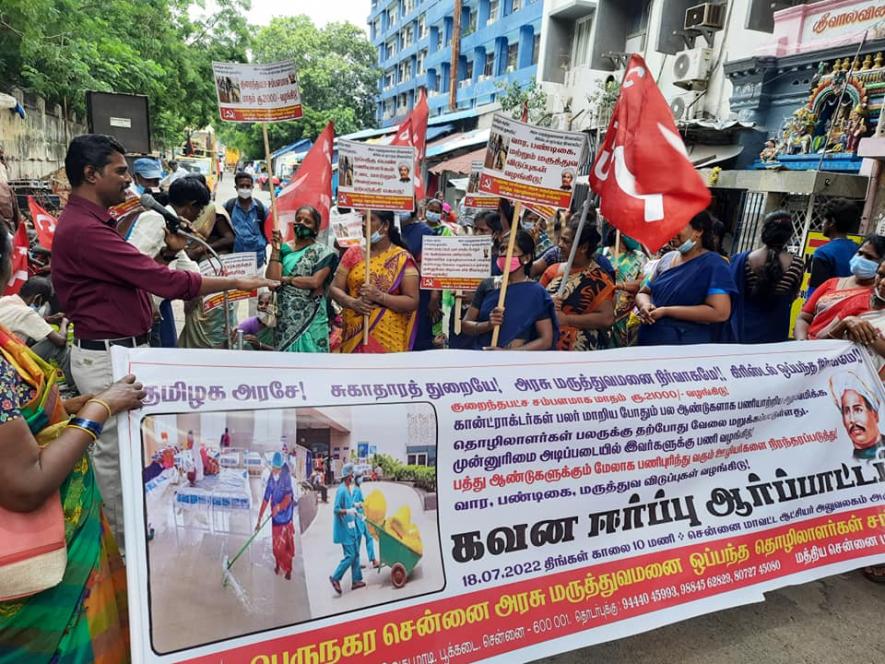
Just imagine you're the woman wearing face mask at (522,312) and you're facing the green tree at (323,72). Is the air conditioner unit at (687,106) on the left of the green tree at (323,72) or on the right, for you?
right

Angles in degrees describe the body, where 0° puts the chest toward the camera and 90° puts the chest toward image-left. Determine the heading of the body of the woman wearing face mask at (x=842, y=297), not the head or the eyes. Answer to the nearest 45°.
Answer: approximately 45°

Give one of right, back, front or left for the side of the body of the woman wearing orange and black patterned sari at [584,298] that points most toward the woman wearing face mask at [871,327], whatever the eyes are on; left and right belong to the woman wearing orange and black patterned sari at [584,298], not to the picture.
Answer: left

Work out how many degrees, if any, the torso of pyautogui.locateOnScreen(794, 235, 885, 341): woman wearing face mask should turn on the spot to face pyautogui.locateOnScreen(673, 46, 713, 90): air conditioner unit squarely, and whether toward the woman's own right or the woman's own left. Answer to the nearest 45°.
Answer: approximately 135° to the woman's own right

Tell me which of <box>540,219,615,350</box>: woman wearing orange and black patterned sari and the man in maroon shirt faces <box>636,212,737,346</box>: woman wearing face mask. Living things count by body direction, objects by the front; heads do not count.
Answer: the man in maroon shirt

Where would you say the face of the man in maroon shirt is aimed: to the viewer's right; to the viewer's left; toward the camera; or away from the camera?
to the viewer's right

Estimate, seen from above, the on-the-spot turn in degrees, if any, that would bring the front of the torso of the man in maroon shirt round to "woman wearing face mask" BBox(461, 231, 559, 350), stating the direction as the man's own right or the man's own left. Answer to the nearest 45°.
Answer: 0° — they already face them

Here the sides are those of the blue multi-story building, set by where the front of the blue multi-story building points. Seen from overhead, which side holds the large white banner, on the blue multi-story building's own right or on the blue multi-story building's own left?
on the blue multi-story building's own left

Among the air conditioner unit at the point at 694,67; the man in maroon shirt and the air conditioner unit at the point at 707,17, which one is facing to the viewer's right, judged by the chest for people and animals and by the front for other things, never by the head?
the man in maroon shirt

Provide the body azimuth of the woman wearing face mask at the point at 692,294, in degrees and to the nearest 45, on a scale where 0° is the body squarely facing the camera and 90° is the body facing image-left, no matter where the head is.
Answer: approximately 45°
